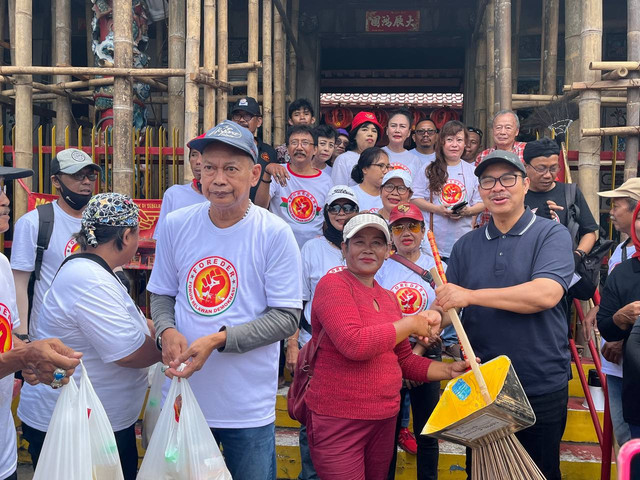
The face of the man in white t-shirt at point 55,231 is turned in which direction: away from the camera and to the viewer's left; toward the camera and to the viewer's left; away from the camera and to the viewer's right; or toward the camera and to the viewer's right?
toward the camera and to the viewer's right

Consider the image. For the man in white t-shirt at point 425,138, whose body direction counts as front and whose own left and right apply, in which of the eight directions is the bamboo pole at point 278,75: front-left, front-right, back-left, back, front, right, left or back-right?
back-right

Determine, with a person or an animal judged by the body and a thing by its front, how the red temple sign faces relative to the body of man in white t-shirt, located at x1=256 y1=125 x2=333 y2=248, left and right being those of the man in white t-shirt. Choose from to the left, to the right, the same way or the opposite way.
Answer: the same way

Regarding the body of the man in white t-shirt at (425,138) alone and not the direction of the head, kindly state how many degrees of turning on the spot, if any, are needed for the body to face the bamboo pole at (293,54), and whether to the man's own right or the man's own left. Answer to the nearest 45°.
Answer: approximately 135° to the man's own right

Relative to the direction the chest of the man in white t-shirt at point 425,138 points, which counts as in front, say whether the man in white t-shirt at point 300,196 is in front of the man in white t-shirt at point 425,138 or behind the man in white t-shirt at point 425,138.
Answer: in front

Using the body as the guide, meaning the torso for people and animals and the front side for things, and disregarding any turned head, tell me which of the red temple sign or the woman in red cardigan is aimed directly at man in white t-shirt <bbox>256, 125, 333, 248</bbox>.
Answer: the red temple sign

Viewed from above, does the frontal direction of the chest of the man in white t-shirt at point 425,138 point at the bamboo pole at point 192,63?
no

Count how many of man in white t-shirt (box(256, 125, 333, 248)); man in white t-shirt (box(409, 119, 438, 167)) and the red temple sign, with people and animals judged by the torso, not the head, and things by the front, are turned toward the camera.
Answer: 3

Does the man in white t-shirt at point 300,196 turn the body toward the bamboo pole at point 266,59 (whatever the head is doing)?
no

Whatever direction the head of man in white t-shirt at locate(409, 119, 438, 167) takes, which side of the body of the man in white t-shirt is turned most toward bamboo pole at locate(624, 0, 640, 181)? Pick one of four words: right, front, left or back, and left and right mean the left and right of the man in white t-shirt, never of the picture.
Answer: left

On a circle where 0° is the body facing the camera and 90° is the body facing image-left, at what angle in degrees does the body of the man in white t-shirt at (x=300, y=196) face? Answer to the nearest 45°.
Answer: approximately 0°

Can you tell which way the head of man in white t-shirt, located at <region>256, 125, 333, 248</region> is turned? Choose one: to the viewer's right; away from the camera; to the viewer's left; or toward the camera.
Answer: toward the camera

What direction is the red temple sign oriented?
toward the camera

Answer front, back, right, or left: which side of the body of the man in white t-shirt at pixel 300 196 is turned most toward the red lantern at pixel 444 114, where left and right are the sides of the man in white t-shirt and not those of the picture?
back
